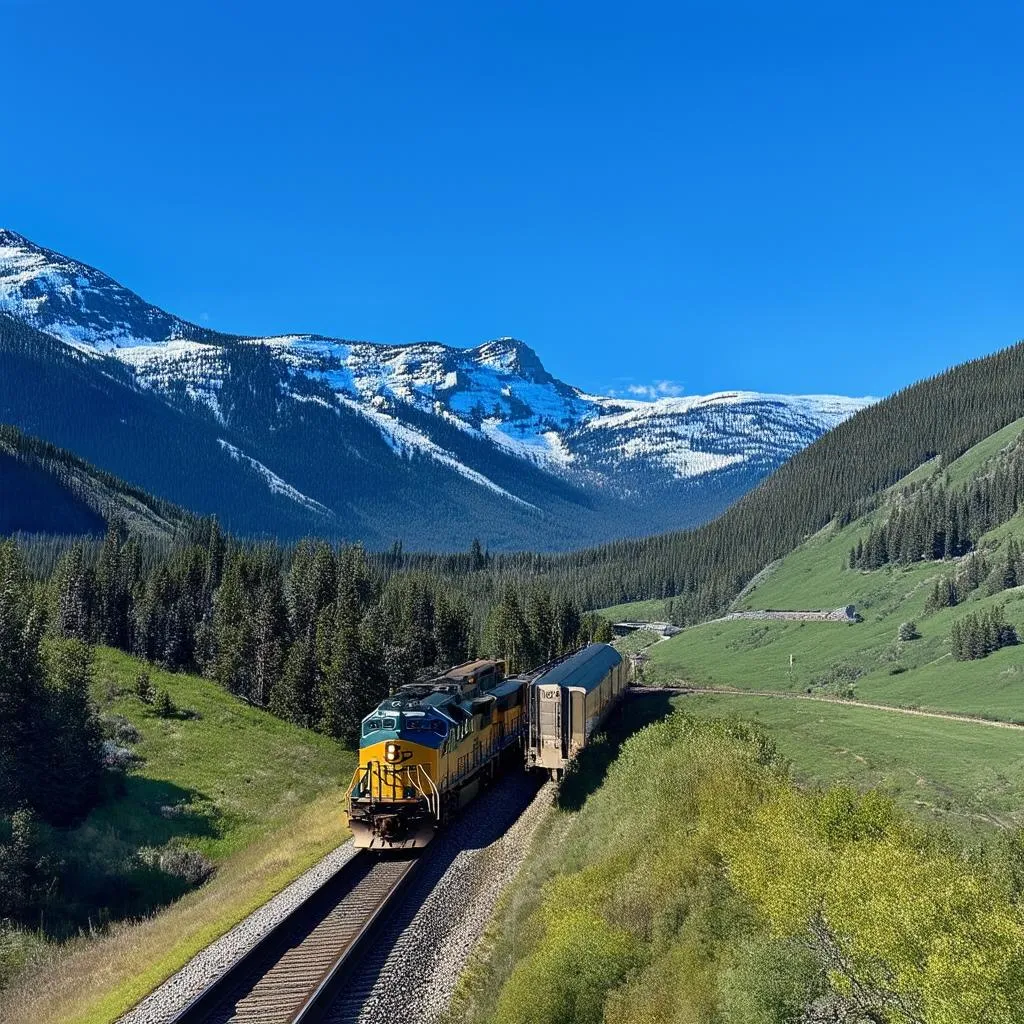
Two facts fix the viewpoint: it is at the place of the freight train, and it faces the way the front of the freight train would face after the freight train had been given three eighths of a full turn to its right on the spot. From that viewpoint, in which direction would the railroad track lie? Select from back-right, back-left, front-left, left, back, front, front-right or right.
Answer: back

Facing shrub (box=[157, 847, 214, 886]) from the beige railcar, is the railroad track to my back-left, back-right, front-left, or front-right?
front-left

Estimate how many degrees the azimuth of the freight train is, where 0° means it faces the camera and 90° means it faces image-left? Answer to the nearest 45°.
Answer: approximately 45°

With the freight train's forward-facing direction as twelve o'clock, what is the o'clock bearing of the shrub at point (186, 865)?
The shrub is roughly at 2 o'clock from the freight train.
